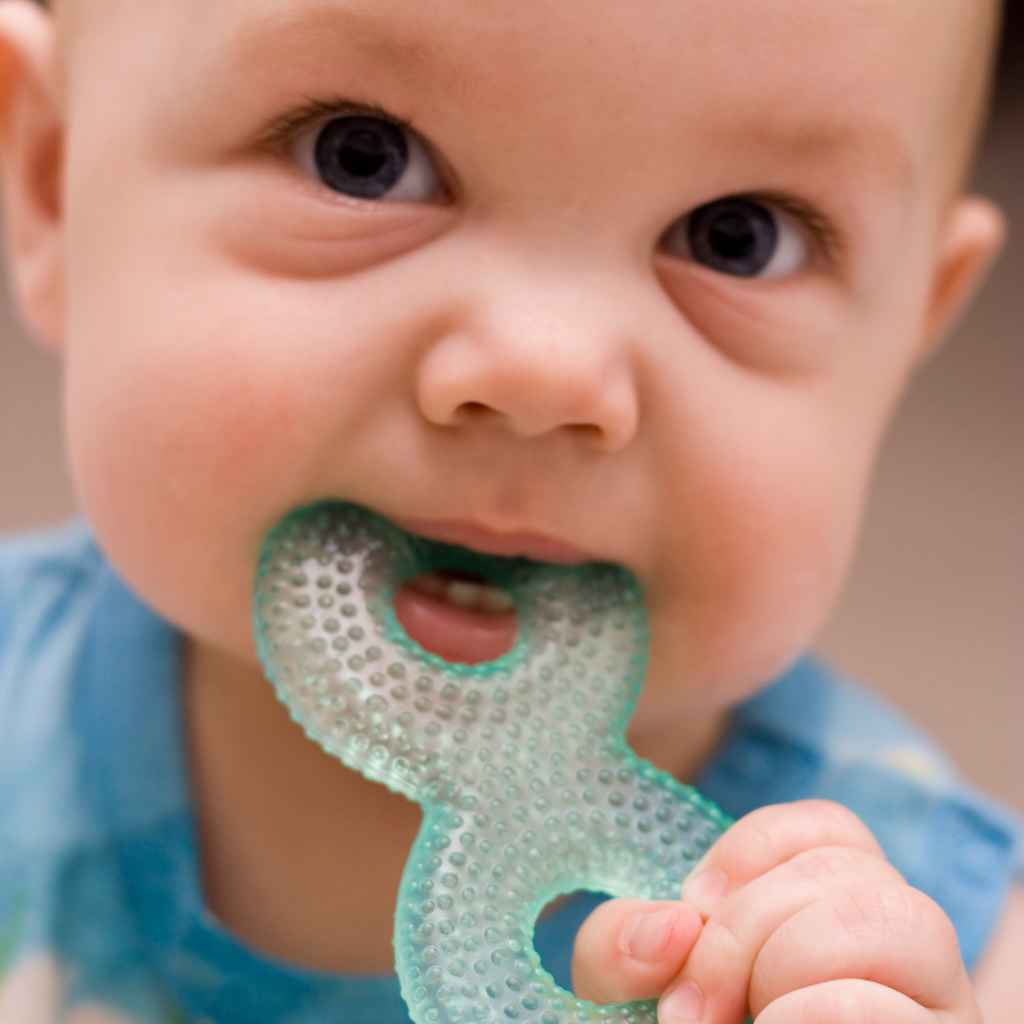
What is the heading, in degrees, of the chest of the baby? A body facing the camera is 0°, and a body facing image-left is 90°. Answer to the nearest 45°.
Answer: approximately 0°
